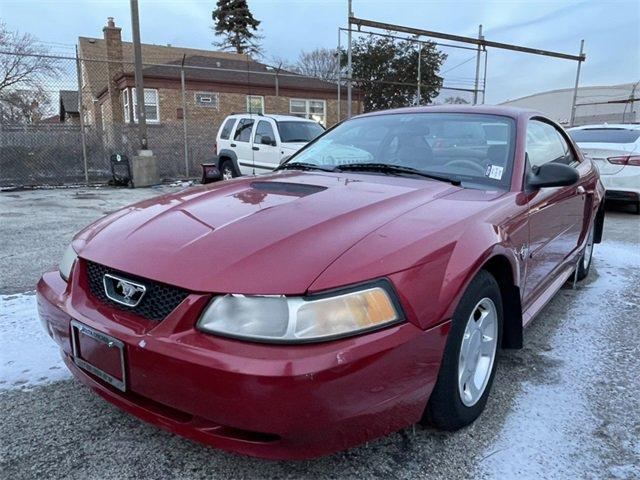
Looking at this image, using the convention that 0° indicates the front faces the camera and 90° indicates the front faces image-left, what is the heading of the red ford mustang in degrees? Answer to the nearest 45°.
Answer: approximately 45°

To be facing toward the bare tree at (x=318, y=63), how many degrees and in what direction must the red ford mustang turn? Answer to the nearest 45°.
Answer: approximately 135° to its right

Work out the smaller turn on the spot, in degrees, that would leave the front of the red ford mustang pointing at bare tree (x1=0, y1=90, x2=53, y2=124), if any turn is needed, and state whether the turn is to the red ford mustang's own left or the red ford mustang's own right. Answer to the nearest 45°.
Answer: approximately 90° to the red ford mustang's own right

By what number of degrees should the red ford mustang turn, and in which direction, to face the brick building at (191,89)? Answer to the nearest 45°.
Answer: approximately 135° to its right

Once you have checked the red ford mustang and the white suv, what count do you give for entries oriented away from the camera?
0
